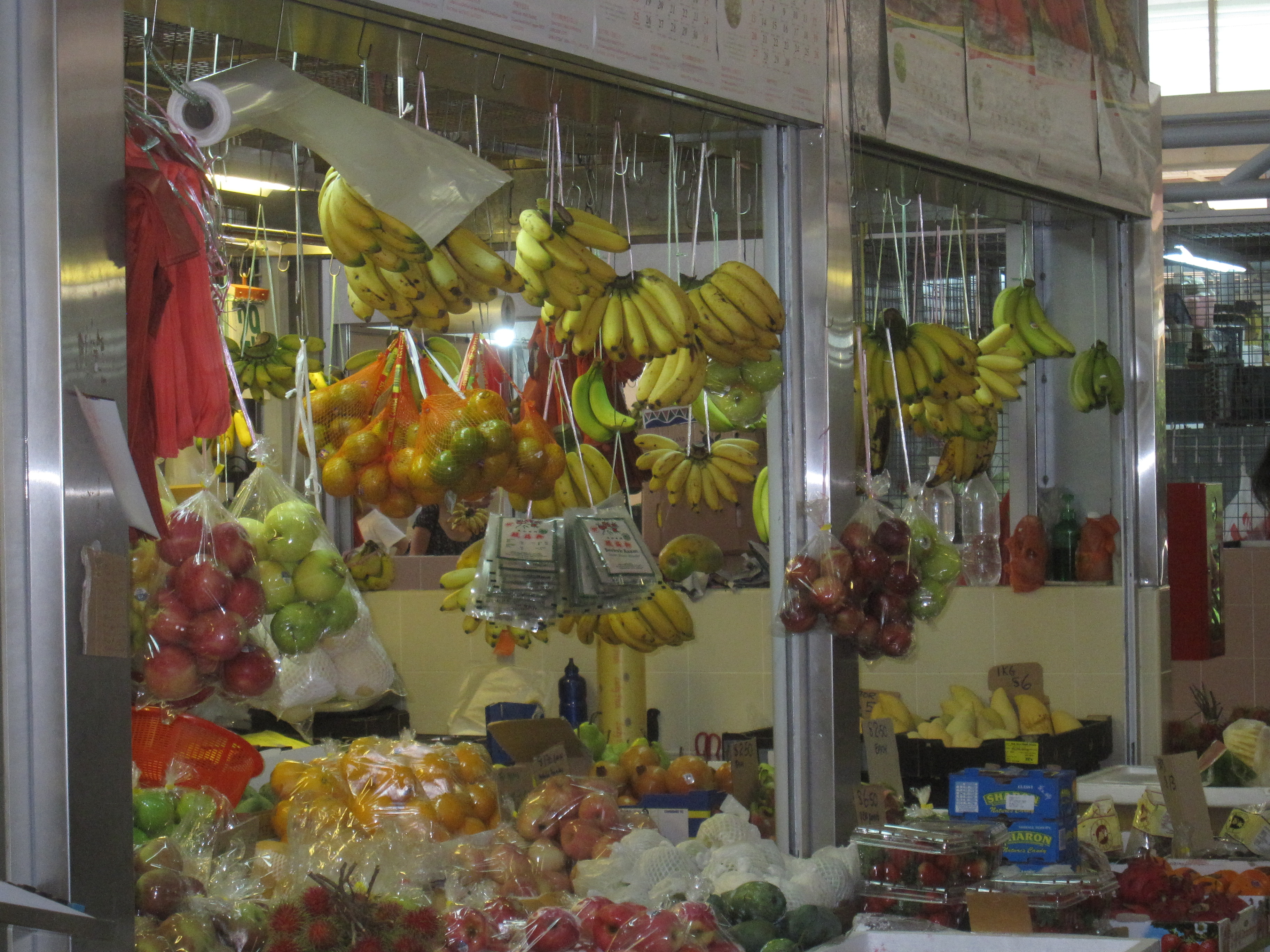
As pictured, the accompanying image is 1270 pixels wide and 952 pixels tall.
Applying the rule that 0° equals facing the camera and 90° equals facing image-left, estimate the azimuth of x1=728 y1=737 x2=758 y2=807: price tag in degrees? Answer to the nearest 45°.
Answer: approximately 0°

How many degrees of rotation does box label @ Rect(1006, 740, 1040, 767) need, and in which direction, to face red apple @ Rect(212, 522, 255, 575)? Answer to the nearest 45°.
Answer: approximately 45° to its right

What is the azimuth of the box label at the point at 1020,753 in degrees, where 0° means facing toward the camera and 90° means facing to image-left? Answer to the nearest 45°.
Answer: approximately 0°

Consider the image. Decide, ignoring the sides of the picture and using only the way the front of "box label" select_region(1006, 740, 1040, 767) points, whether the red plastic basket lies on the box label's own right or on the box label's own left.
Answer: on the box label's own right

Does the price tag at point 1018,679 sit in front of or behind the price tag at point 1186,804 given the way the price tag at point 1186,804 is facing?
behind

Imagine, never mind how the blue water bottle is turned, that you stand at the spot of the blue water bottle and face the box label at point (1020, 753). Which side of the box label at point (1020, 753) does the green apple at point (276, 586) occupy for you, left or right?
right
